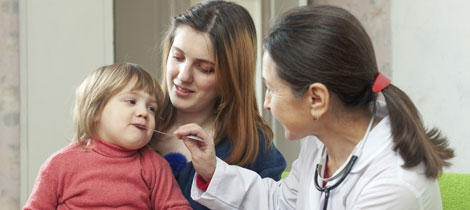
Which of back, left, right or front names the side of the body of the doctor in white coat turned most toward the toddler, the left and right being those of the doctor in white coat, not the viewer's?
front

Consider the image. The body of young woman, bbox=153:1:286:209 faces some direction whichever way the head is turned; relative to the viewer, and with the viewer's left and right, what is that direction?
facing the viewer and to the left of the viewer

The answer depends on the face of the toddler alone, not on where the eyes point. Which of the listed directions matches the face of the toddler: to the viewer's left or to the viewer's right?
to the viewer's right

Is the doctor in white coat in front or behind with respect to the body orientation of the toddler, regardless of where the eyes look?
in front

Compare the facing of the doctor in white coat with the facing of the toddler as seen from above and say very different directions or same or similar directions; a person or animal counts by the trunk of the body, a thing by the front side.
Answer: very different directions

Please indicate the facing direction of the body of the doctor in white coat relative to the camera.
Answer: to the viewer's left

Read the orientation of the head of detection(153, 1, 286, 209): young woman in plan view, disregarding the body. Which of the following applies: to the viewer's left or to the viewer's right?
to the viewer's left

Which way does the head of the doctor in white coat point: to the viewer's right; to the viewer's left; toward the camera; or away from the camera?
to the viewer's left

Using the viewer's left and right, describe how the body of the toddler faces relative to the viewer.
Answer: facing the viewer and to the right of the viewer

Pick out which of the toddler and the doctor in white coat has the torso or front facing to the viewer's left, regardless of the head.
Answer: the doctor in white coat
